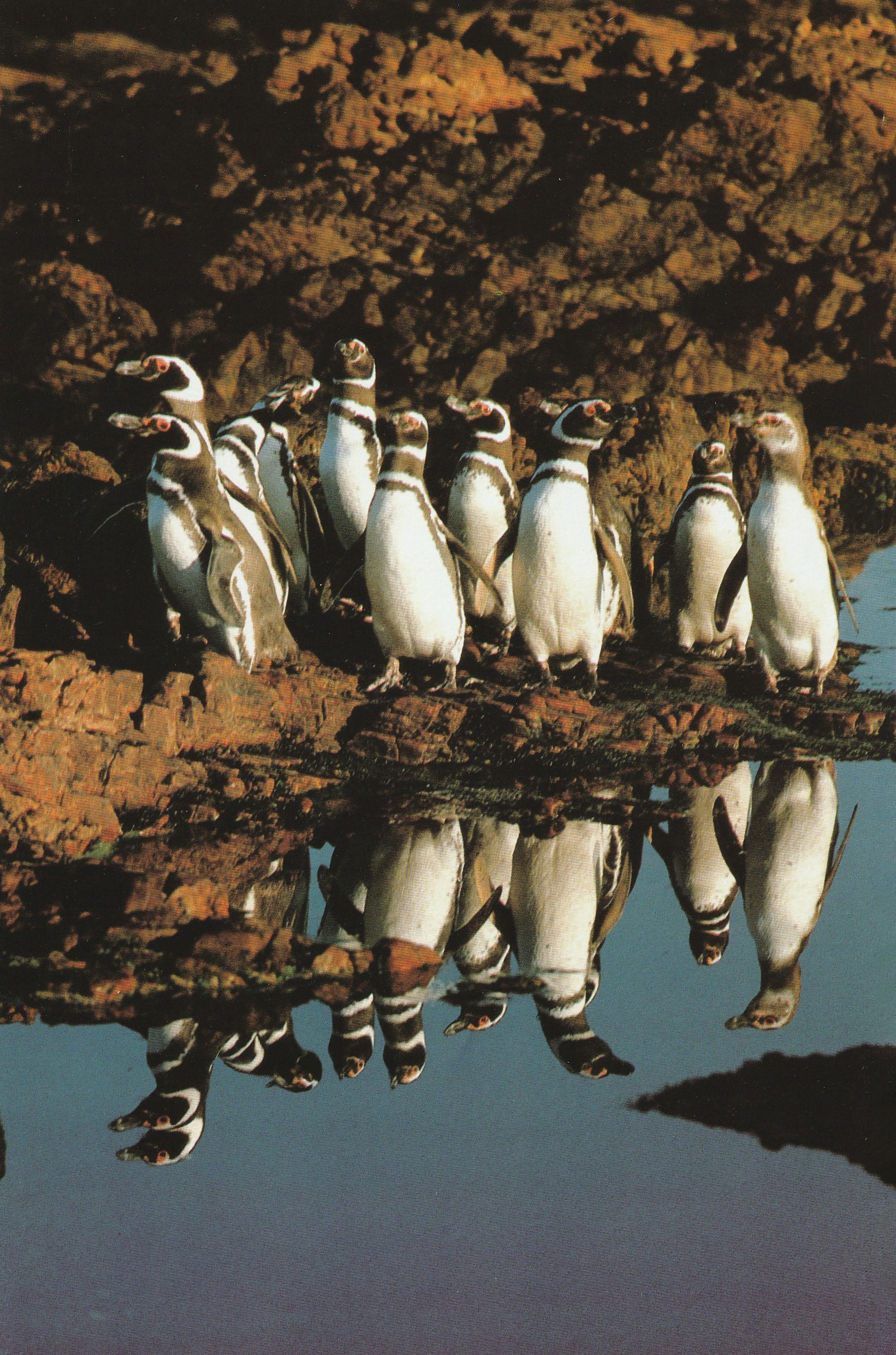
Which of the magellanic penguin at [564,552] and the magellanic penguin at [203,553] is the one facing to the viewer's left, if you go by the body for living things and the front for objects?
the magellanic penguin at [203,553]

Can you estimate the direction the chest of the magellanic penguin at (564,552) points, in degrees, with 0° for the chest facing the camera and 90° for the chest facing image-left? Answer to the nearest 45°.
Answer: approximately 0°

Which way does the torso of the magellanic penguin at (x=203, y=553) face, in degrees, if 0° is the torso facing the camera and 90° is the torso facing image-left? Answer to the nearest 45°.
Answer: approximately 90°

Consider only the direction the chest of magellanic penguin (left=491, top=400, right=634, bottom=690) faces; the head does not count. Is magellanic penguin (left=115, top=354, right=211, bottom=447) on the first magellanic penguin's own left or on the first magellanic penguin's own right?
on the first magellanic penguin's own right

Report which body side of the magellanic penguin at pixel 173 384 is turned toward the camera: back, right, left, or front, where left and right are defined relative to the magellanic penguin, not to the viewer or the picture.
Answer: left

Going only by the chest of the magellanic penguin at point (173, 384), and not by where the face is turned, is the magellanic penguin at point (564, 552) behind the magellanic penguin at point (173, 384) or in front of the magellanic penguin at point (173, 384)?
behind

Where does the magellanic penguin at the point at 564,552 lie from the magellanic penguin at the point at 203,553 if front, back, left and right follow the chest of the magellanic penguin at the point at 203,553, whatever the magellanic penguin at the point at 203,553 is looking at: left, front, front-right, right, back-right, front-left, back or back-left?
back

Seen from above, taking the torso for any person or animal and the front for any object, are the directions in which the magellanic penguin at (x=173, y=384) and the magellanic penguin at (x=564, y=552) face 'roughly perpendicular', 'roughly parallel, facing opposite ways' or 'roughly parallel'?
roughly perpendicular
